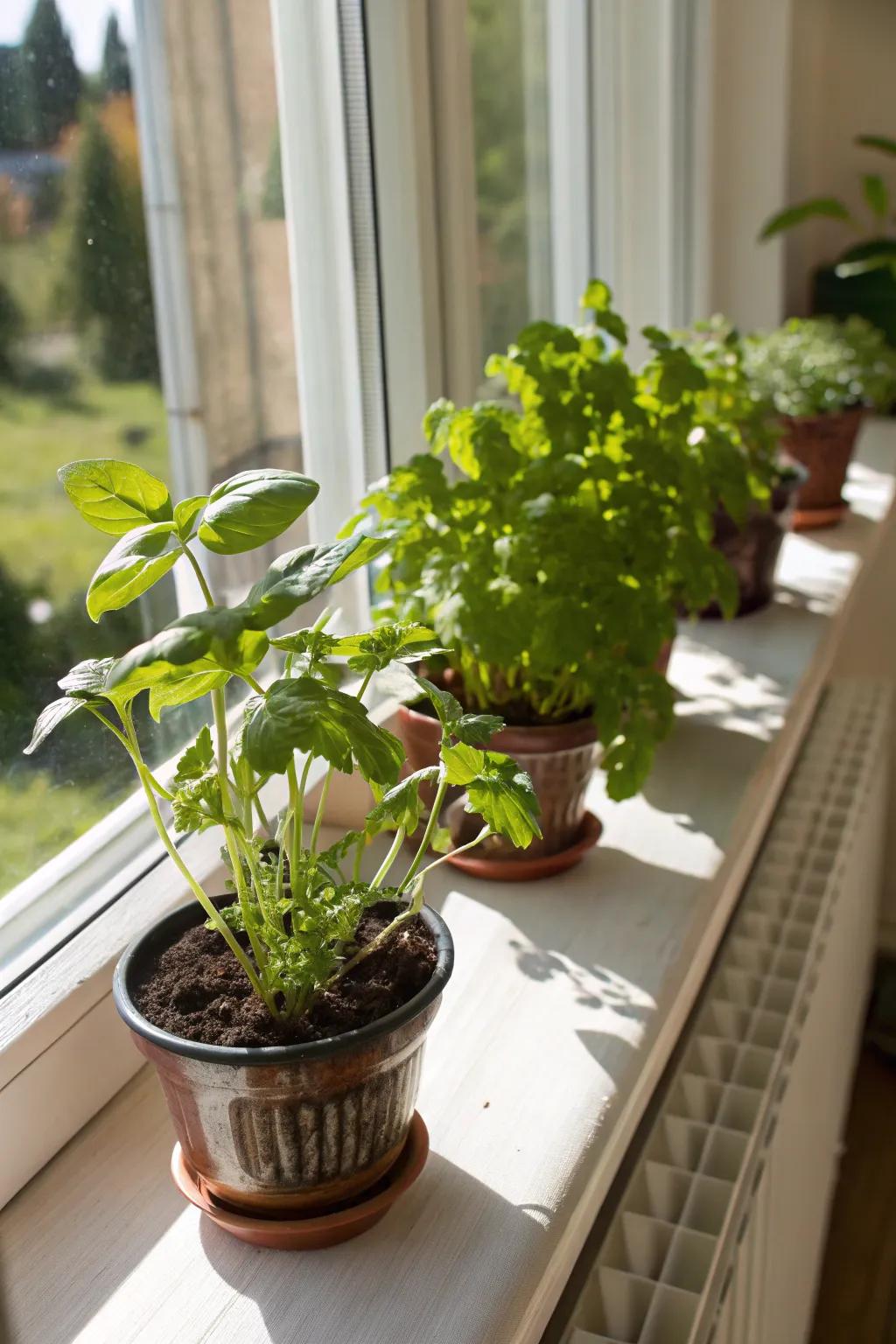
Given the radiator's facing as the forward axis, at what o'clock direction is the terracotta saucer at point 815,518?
The terracotta saucer is roughly at 9 o'clock from the radiator.

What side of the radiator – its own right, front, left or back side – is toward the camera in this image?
right

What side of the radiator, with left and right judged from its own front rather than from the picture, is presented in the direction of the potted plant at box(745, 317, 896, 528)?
left
